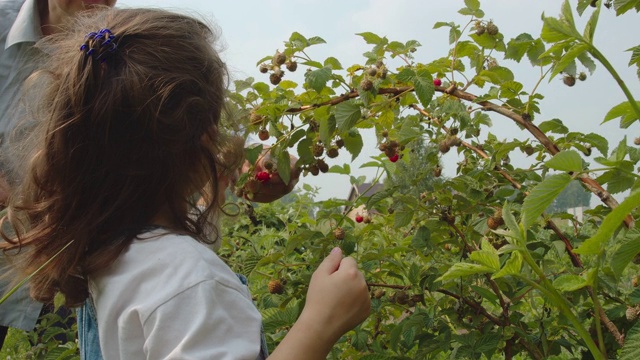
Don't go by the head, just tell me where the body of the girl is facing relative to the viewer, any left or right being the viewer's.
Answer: facing away from the viewer and to the right of the viewer

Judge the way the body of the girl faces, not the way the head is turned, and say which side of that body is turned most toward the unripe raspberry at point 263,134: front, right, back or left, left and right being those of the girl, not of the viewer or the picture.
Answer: front

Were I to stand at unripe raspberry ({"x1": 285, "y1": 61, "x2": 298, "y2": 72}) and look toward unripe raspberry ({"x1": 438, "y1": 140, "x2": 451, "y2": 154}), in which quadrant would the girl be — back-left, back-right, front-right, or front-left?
back-right

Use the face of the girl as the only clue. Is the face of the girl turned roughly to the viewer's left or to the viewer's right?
to the viewer's right

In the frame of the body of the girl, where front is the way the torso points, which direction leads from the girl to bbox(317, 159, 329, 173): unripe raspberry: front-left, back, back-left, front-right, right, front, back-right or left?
front

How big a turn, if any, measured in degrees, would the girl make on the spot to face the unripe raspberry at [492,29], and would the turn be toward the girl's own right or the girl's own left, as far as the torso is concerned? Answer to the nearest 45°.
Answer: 0° — they already face it

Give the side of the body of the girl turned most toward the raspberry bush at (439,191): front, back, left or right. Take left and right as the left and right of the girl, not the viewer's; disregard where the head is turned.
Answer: front

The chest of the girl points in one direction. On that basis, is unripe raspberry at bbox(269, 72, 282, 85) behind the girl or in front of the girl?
in front
